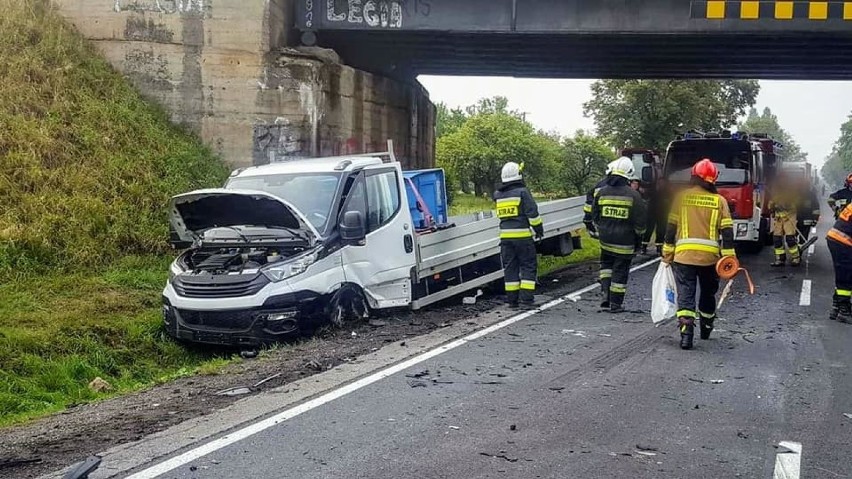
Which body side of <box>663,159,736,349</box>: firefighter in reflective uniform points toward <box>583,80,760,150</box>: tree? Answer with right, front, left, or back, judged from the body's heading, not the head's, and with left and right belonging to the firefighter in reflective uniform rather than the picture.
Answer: front

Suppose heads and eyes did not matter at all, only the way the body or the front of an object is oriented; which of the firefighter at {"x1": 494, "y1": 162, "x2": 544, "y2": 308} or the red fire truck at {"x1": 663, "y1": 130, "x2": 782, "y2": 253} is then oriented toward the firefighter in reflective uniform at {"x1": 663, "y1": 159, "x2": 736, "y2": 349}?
the red fire truck

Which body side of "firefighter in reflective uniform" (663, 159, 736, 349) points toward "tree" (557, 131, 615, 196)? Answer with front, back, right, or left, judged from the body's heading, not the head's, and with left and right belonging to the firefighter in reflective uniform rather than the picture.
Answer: front

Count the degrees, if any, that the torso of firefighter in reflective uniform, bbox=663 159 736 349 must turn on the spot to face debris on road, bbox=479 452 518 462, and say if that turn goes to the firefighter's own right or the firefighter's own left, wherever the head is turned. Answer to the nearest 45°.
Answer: approximately 180°

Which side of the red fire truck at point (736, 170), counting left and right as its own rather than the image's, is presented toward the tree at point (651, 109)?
back

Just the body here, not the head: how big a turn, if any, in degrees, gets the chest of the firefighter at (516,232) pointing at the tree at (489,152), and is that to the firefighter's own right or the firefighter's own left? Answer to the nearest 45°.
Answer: approximately 45° to the firefighter's own left

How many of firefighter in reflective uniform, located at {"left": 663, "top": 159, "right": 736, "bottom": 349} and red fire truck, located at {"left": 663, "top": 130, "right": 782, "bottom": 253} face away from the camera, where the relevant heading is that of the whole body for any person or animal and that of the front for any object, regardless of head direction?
1

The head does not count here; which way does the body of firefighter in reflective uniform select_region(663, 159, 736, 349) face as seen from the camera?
away from the camera

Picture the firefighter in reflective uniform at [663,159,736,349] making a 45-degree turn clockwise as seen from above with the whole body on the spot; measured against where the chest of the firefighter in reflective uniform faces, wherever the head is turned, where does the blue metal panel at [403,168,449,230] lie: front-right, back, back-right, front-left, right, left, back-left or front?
left

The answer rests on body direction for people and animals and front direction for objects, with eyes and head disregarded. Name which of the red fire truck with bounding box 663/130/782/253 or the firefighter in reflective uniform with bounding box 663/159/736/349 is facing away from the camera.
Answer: the firefighter in reflective uniform

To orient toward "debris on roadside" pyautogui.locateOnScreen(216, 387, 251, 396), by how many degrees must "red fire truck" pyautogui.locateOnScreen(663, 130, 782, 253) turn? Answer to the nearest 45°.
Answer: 0° — it already faces it

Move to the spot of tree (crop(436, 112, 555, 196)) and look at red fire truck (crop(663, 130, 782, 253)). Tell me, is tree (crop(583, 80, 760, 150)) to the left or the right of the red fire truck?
left

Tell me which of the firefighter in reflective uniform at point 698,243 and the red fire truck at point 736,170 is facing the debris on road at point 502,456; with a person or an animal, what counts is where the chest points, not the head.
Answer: the red fire truck

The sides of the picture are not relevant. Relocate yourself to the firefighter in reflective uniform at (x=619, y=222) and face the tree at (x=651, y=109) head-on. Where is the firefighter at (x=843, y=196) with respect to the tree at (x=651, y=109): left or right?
right

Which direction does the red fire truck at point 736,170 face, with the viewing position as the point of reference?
facing the viewer

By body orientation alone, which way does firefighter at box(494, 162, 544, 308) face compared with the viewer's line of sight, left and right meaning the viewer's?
facing away from the viewer and to the right of the viewer

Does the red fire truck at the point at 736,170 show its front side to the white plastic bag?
yes

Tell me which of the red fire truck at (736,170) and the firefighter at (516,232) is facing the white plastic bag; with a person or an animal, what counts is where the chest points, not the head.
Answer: the red fire truck

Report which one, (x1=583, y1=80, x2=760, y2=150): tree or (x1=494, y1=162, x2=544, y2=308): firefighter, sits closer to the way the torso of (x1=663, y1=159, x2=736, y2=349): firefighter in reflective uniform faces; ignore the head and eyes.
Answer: the tree
